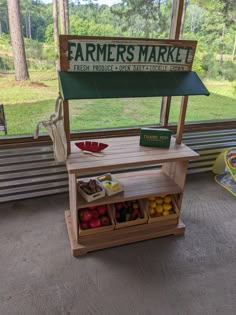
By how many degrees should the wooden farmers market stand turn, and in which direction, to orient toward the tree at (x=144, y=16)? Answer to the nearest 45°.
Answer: approximately 135° to its left

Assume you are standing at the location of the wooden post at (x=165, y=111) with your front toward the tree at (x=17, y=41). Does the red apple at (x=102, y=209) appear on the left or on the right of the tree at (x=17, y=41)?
left

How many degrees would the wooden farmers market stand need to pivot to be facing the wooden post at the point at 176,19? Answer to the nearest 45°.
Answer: approximately 135° to its left

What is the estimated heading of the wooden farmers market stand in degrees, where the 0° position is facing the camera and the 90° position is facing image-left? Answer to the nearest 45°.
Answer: approximately 315°

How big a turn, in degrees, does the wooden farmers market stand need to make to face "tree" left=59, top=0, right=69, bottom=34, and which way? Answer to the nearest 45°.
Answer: approximately 180°

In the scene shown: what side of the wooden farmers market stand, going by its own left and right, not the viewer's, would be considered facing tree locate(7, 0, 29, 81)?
back
